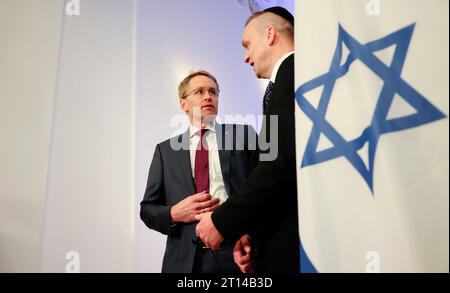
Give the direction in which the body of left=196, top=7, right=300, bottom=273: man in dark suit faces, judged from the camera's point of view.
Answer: to the viewer's left

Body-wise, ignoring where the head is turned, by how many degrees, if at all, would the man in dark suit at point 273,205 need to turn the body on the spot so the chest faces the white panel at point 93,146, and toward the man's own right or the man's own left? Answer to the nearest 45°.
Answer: approximately 45° to the man's own right

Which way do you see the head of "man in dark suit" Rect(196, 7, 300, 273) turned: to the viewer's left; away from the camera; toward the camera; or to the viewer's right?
to the viewer's left

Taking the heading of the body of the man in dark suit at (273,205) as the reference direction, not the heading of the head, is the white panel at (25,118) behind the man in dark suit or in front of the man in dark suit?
in front
